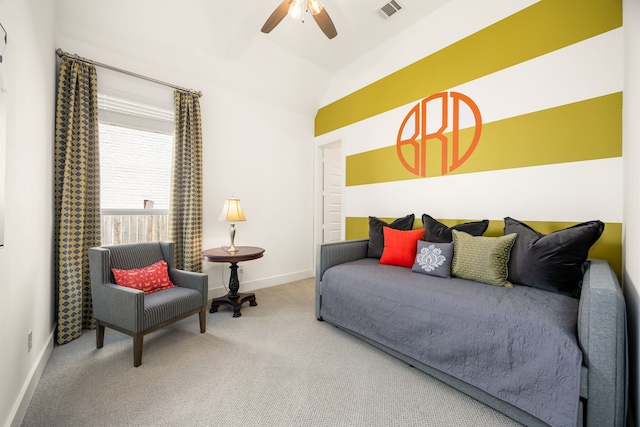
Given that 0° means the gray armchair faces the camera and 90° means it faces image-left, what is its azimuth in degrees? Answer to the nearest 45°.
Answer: approximately 315°

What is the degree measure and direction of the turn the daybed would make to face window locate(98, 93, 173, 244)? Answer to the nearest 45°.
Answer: approximately 45° to its right

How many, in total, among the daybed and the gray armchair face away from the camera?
0

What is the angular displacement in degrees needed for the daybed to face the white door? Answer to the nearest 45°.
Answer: approximately 90° to its right

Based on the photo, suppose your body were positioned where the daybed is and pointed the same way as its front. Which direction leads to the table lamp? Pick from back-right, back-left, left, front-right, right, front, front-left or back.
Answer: front-right

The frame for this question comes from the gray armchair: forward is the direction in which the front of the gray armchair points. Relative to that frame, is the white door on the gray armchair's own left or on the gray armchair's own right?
on the gray armchair's own left
